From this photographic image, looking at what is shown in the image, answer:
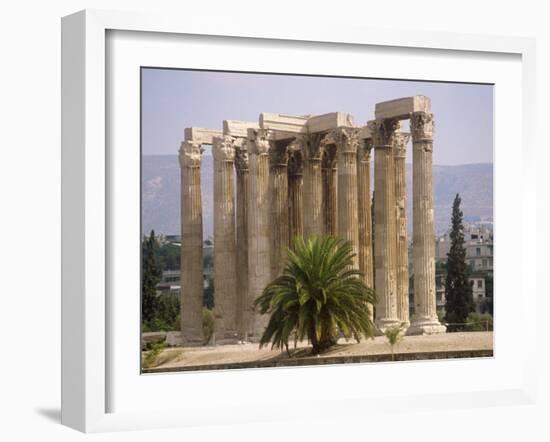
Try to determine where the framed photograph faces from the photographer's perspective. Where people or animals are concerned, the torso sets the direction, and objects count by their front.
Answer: facing the viewer and to the right of the viewer
